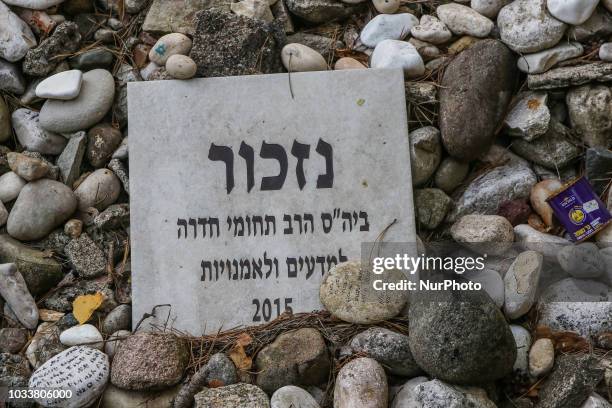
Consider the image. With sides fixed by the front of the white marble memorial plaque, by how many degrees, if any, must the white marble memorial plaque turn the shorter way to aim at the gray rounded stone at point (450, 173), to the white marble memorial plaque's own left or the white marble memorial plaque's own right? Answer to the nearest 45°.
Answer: approximately 90° to the white marble memorial plaque's own left

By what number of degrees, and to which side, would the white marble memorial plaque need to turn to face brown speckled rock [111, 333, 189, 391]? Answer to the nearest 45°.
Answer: approximately 45° to its right

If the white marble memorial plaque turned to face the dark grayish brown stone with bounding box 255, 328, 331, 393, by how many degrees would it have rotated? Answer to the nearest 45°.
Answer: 0° — it already faces it

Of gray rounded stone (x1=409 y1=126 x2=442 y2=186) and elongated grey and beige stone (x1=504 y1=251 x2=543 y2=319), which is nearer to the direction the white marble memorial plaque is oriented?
the elongated grey and beige stone

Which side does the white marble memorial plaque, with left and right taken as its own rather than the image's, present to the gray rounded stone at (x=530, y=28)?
left

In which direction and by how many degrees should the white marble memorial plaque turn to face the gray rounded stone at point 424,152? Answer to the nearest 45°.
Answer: approximately 90° to its left

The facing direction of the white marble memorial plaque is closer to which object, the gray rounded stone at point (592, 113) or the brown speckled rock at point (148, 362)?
the brown speckled rock

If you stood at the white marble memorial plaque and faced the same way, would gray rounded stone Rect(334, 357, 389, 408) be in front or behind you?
in front

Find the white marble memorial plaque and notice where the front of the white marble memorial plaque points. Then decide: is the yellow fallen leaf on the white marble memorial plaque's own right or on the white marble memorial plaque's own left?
on the white marble memorial plaque's own right

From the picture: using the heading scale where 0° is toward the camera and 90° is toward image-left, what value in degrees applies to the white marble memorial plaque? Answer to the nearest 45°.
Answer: approximately 0°
